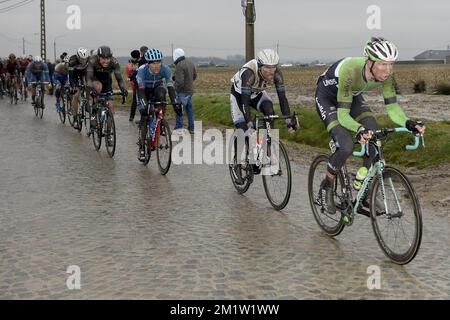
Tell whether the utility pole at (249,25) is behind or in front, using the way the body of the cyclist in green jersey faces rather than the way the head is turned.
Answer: behind

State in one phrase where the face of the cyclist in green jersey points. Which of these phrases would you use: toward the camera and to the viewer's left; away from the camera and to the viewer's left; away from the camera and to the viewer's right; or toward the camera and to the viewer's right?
toward the camera and to the viewer's right

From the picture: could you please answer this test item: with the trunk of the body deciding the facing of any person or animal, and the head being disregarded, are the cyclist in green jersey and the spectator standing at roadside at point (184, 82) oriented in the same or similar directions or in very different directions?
very different directions

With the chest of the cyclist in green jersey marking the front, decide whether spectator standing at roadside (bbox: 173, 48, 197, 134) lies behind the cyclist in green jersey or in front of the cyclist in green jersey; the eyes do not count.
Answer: behind

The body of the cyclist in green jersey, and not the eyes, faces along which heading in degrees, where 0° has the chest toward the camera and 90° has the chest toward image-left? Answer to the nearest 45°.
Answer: approximately 315°
